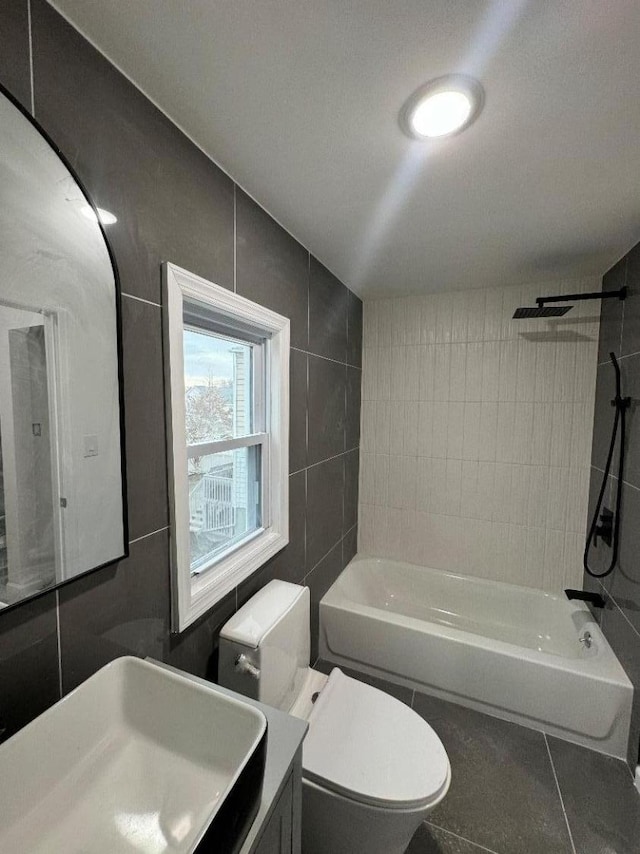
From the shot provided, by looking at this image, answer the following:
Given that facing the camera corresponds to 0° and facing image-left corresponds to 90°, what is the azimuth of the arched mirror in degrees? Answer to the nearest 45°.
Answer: approximately 315°

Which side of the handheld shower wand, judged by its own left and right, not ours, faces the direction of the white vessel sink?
left

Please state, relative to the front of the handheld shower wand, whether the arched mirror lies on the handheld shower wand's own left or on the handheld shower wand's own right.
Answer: on the handheld shower wand's own left

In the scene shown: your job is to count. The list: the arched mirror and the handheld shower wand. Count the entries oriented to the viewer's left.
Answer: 1

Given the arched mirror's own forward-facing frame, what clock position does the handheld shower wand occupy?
The handheld shower wand is roughly at 11 o'clock from the arched mirror.

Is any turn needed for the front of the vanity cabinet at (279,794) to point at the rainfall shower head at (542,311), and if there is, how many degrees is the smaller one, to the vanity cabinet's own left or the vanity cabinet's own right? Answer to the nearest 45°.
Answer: approximately 90° to the vanity cabinet's own left

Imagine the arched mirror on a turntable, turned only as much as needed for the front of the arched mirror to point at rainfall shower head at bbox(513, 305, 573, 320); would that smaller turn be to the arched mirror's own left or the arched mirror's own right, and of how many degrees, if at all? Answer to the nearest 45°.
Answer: approximately 45° to the arched mirror's own left

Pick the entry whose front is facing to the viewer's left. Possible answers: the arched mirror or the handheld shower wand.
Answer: the handheld shower wand

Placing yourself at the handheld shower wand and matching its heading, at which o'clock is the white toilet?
The white toilet is roughly at 10 o'clock from the handheld shower wand.

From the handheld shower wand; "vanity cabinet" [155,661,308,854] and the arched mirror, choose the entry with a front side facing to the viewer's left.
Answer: the handheld shower wand

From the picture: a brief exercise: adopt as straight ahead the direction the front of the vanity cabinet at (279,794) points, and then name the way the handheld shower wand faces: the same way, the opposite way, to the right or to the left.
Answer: the opposite way

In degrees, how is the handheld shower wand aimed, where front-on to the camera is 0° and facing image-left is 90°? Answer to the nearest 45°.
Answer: approximately 90°
